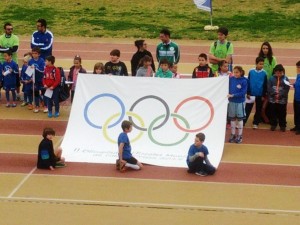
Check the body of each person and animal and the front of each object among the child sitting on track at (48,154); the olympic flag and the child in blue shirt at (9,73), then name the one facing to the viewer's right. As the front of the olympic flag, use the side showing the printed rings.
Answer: the child sitting on track

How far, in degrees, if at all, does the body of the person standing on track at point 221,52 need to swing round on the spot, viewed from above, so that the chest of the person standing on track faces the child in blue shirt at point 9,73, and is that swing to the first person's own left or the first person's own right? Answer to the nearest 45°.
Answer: approximately 90° to the first person's own right

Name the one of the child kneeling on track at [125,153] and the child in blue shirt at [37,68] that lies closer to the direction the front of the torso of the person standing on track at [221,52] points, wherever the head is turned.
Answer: the child kneeling on track

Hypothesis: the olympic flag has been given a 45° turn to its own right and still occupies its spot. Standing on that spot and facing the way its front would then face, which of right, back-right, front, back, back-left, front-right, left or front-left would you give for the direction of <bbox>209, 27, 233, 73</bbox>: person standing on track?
back
